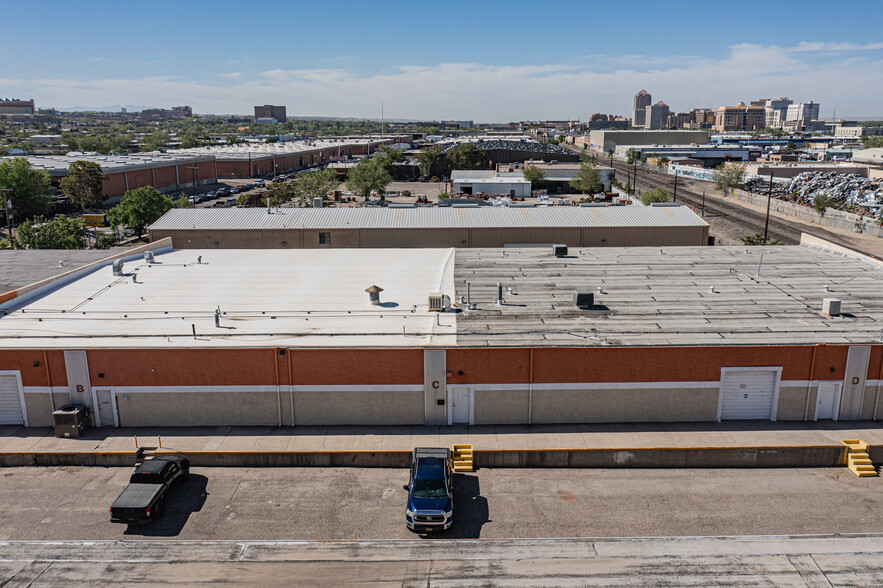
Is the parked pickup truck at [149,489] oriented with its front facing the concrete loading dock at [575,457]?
no

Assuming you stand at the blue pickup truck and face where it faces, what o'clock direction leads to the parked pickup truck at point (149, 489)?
The parked pickup truck is roughly at 3 o'clock from the blue pickup truck.

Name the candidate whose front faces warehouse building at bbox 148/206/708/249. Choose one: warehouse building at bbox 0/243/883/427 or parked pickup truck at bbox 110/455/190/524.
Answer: the parked pickup truck

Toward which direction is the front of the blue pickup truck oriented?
toward the camera

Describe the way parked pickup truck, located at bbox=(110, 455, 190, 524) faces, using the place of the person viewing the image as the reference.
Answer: facing away from the viewer and to the right of the viewer

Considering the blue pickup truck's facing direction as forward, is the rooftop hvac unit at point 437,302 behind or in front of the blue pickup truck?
behind

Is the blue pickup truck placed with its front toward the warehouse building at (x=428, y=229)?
no

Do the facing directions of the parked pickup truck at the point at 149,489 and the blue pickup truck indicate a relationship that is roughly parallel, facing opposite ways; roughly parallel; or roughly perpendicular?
roughly parallel, facing opposite ways

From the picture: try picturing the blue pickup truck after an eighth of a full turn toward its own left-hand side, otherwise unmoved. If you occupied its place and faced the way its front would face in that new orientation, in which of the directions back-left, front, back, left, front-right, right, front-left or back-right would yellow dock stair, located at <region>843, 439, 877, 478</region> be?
front-left

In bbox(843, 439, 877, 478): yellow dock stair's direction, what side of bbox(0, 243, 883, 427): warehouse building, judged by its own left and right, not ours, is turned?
left

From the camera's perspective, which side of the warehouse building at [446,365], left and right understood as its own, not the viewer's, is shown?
front

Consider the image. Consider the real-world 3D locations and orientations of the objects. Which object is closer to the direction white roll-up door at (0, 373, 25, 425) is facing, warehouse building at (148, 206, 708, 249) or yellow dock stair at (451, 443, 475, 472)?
the yellow dock stair

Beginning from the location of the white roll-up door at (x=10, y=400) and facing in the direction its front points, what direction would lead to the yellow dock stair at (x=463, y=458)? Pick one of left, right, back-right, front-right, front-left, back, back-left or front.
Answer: front-left

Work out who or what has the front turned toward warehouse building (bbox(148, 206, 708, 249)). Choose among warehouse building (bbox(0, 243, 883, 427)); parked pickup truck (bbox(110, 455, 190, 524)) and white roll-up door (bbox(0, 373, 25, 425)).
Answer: the parked pickup truck

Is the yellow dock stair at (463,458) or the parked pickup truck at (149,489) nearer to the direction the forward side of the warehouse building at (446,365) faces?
the yellow dock stair

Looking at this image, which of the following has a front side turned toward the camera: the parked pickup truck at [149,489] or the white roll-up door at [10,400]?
the white roll-up door

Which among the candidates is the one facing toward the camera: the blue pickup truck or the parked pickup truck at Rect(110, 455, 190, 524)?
the blue pickup truck

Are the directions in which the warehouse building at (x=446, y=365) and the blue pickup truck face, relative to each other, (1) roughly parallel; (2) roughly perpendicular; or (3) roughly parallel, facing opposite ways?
roughly parallel
